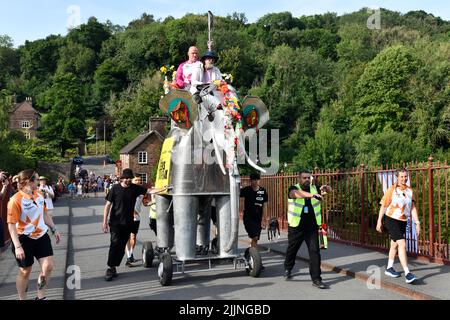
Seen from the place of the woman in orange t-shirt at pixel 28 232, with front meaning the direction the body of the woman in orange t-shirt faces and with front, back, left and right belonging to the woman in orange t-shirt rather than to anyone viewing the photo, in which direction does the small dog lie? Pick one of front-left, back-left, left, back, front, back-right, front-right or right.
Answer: left

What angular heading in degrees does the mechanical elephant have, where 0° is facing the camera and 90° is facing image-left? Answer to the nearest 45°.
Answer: approximately 315°

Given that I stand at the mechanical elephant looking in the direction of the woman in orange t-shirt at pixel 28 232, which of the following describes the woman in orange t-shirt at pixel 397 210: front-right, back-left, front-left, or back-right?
back-left

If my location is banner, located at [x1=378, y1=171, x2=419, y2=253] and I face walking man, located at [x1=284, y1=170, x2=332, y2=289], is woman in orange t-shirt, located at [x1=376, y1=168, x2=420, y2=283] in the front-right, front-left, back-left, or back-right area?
front-left

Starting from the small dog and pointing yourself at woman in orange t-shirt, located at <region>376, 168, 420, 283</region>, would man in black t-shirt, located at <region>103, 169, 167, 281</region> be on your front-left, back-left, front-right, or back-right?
front-right

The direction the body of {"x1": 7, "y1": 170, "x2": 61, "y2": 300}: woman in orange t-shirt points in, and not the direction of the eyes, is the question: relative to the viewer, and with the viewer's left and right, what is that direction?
facing the viewer and to the right of the viewer

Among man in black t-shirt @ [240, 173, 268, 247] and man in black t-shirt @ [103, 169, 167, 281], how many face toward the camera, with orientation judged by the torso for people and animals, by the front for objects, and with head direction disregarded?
2

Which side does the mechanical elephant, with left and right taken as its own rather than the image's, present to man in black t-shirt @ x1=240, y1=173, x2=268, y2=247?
left

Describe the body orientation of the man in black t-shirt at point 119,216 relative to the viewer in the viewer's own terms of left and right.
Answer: facing the viewer

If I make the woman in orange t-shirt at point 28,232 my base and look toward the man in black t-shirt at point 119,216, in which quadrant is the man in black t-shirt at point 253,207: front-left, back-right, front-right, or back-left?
front-right

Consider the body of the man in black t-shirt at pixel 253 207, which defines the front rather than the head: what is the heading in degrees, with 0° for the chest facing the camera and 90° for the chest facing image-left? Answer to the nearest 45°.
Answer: approximately 0°

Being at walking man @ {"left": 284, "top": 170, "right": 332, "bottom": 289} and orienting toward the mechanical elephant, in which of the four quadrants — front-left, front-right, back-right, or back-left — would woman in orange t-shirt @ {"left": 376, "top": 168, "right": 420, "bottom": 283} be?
back-right

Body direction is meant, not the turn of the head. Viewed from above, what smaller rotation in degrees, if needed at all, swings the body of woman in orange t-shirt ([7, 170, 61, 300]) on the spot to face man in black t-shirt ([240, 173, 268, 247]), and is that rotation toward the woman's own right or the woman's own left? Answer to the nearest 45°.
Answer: approximately 90° to the woman's own left

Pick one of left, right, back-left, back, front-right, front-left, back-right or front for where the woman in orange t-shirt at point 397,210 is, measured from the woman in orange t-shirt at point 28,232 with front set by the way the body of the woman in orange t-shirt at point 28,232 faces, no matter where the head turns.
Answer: front-left
